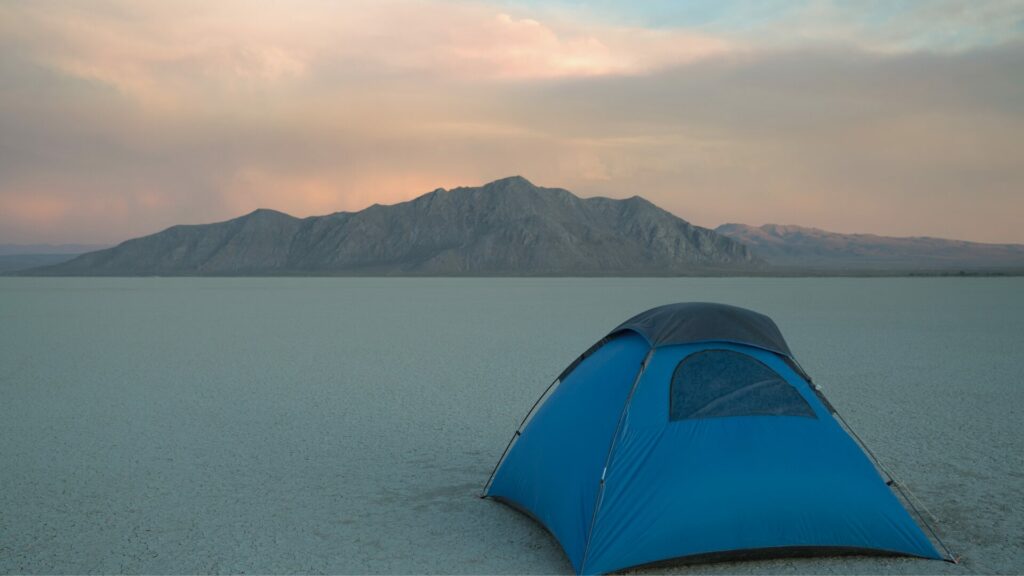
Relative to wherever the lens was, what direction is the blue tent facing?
facing the viewer
